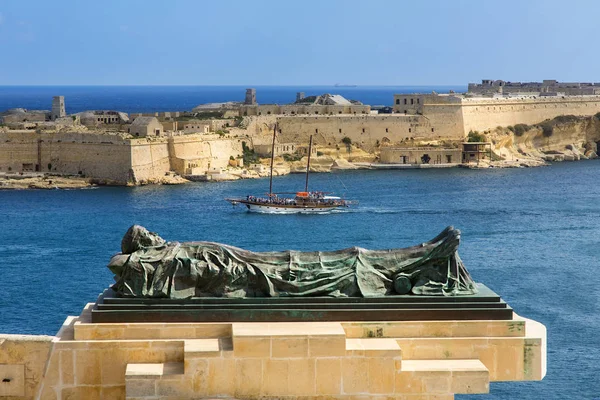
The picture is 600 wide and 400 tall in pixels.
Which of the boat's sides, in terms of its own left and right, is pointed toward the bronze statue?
left

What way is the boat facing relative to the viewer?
to the viewer's left

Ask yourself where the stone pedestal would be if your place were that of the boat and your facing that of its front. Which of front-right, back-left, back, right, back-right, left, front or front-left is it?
left
